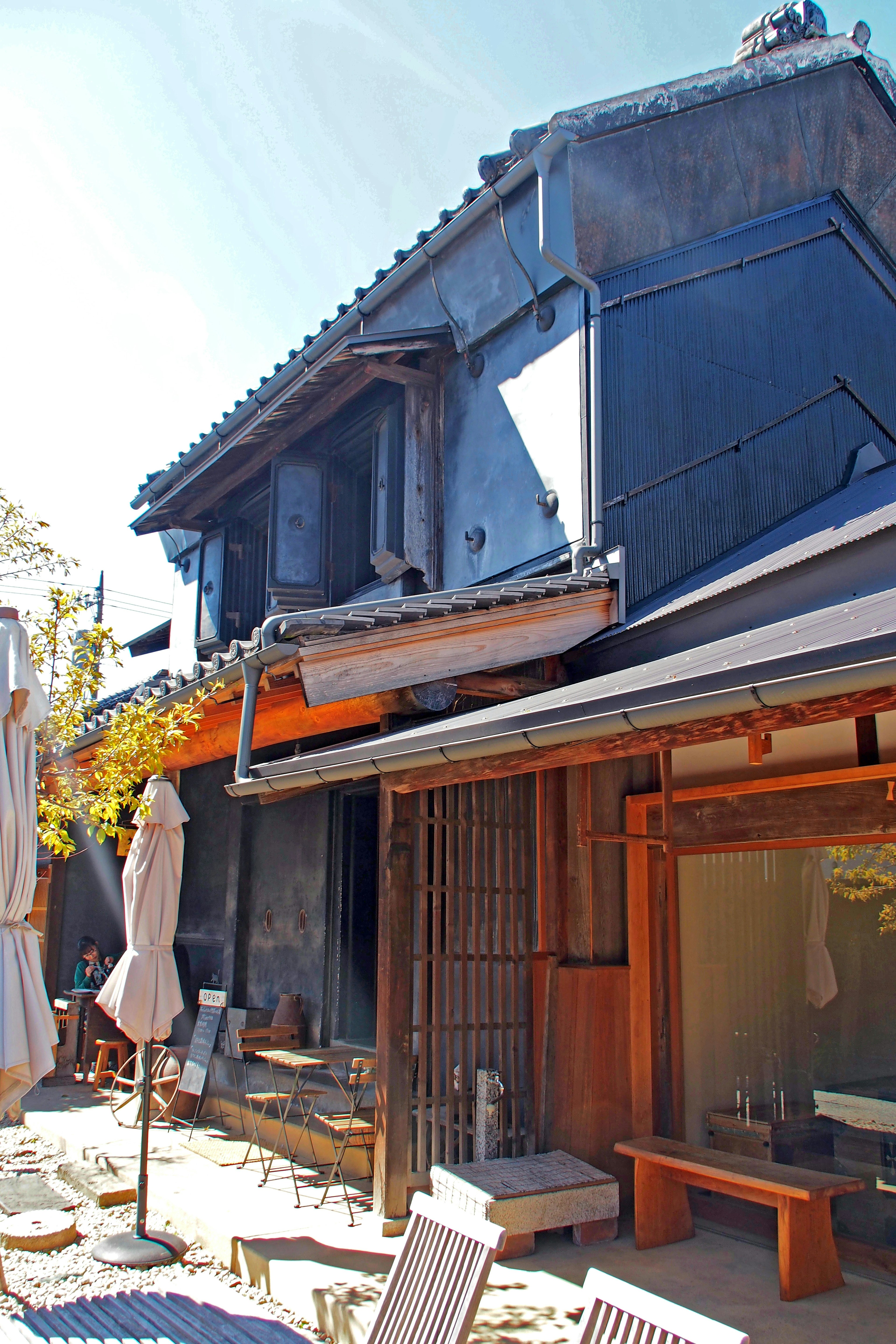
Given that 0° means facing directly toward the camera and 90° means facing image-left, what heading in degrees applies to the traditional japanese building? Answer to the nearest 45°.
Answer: approximately 45°

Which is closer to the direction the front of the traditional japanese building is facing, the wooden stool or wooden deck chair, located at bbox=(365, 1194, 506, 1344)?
the wooden deck chair
